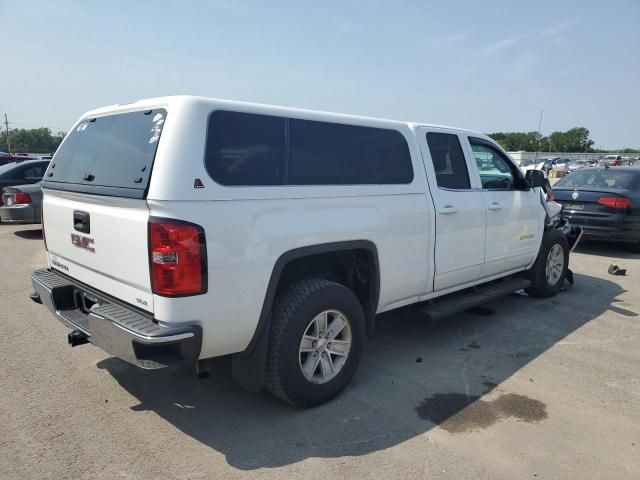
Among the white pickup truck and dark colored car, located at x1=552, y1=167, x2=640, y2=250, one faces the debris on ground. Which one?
the white pickup truck

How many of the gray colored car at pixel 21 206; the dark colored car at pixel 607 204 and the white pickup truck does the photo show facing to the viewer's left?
0

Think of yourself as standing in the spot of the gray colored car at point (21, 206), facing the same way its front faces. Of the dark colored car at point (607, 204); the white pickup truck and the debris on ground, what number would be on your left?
0

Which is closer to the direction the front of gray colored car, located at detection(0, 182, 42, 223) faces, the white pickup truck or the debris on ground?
the debris on ground

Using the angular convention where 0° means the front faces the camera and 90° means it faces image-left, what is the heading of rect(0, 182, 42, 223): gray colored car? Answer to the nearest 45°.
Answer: approximately 225°

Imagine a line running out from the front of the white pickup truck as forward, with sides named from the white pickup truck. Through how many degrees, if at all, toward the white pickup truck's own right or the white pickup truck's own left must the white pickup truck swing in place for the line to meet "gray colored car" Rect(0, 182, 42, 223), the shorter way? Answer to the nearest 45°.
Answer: approximately 90° to the white pickup truck's own left

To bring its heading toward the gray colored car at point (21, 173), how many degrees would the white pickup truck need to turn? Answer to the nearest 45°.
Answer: approximately 90° to its left

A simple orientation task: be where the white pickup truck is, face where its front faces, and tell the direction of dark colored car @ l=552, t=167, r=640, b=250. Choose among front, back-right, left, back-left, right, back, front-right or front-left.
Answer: front

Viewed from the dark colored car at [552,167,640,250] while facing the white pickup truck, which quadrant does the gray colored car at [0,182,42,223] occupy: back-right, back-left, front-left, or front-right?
front-right

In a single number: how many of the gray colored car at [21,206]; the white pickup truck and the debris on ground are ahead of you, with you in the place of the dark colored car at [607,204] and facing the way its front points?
0

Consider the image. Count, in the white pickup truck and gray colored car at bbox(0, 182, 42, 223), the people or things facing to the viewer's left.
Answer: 0

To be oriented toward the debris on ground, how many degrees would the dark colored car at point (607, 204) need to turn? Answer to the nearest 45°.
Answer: approximately 135° to its right

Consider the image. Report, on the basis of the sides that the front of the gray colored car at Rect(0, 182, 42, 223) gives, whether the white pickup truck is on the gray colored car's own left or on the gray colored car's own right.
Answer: on the gray colored car's own right

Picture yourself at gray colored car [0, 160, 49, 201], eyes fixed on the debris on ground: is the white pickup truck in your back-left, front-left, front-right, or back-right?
front-right

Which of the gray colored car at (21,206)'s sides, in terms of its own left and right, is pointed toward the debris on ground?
right
